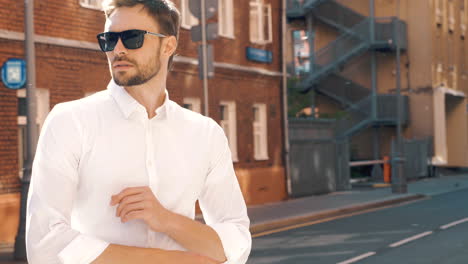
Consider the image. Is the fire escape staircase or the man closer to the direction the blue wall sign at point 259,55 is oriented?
the man

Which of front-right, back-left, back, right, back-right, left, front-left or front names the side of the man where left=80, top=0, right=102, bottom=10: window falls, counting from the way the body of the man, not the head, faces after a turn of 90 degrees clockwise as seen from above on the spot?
right

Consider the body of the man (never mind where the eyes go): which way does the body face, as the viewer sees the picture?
toward the camera

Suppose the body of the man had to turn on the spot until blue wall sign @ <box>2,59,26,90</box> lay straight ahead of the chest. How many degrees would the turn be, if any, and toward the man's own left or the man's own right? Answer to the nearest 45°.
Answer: approximately 180°

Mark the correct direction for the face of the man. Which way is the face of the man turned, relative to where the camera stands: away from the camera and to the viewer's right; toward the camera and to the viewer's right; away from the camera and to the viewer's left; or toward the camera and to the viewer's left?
toward the camera and to the viewer's left
